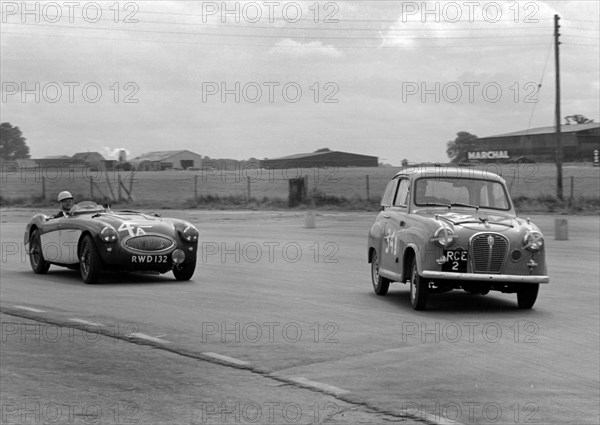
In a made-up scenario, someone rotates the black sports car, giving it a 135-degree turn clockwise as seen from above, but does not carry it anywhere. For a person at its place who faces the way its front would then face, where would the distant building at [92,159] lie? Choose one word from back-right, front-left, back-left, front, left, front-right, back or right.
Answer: right

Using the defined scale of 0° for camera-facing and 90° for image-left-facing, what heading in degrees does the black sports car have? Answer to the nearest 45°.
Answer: approximately 315°

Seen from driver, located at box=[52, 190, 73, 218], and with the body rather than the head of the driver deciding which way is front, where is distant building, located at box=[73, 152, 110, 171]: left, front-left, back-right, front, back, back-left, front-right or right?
back-left

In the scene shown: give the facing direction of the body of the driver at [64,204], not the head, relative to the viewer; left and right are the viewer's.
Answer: facing the viewer and to the right of the viewer
